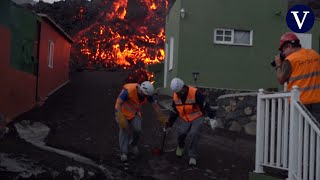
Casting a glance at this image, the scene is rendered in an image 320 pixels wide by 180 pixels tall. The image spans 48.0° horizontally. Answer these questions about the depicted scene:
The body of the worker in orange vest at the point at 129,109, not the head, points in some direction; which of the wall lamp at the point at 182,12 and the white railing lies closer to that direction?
the white railing

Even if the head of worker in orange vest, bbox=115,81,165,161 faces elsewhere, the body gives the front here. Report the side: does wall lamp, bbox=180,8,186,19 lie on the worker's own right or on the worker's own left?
on the worker's own left

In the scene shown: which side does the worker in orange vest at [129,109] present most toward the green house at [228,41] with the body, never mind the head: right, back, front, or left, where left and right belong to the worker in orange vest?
left

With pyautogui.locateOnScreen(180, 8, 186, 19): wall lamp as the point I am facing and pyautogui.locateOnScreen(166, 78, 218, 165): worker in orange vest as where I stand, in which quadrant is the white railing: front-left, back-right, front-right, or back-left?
back-right

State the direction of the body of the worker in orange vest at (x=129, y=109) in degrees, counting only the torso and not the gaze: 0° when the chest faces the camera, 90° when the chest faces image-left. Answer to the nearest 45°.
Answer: approximately 315°
